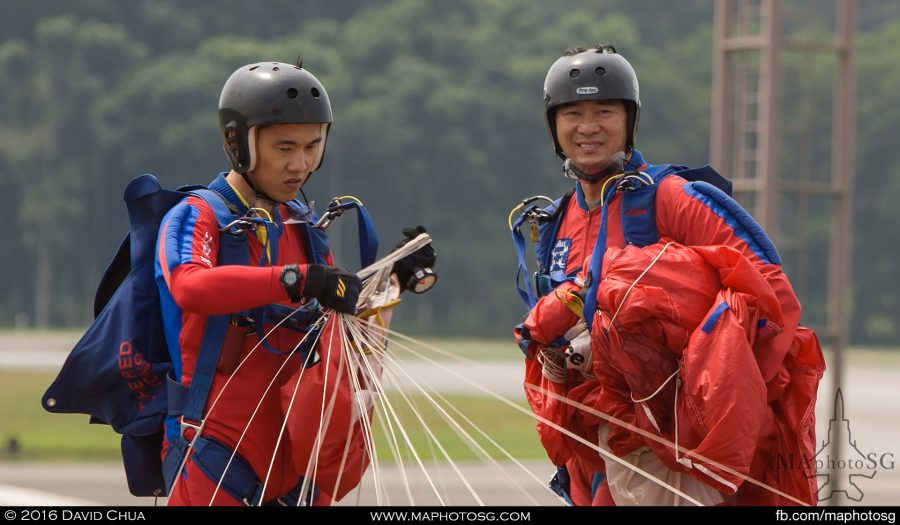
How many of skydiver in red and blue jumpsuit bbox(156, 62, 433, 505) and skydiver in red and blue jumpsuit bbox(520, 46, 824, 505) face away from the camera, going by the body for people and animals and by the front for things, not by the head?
0

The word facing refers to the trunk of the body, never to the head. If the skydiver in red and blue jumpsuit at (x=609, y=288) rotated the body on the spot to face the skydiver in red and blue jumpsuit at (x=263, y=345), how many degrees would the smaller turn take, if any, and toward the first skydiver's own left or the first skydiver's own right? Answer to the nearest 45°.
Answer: approximately 45° to the first skydiver's own right

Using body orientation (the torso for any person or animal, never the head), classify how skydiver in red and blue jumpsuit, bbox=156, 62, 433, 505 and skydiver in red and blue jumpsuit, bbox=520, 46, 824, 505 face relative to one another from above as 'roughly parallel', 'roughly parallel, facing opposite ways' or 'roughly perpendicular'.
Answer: roughly perpendicular

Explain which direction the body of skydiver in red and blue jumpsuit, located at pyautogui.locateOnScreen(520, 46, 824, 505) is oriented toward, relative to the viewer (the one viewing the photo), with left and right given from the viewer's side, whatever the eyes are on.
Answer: facing the viewer and to the left of the viewer

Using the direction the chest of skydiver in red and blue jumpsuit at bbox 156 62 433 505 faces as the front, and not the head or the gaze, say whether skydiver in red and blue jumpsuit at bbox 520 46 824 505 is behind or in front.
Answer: in front

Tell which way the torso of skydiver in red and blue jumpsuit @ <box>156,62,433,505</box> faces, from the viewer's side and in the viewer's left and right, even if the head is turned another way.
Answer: facing the viewer and to the right of the viewer
